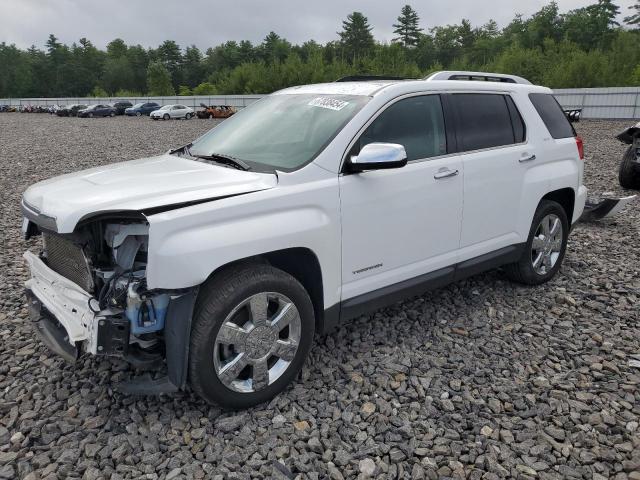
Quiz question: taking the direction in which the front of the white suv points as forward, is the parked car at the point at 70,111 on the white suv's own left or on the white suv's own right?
on the white suv's own right

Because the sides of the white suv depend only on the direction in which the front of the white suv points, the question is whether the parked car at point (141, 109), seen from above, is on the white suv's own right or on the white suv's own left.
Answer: on the white suv's own right

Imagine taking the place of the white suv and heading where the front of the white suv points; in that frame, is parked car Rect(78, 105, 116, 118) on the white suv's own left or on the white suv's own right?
on the white suv's own right

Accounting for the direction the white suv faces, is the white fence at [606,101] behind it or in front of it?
behind

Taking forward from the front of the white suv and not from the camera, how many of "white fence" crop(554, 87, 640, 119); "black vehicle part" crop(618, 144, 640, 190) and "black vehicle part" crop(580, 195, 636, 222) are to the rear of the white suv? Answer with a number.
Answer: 3

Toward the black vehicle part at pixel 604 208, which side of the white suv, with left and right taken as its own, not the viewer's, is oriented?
back

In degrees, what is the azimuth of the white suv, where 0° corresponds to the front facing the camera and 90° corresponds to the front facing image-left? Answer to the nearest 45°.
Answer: approximately 45°

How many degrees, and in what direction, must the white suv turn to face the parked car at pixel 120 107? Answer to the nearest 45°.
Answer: approximately 135° to its right

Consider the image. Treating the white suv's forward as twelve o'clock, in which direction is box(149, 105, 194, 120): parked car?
The parked car is roughly at 4 o'clock from the white suv.

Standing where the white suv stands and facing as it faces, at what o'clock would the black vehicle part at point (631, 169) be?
The black vehicle part is roughly at 6 o'clock from the white suv.
